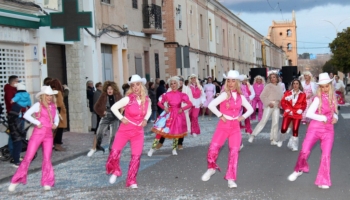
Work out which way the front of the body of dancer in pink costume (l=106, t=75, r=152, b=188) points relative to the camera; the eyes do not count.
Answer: toward the camera

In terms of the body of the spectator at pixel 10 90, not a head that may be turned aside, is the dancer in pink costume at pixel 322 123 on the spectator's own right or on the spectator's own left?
on the spectator's own right

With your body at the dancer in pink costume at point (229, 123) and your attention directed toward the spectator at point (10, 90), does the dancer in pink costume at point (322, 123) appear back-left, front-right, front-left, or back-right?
back-right

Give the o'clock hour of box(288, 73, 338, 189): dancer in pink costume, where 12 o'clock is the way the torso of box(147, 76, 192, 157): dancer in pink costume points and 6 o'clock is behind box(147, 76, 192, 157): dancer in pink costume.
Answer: box(288, 73, 338, 189): dancer in pink costume is roughly at 11 o'clock from box(147, 76, 192, 157): dancer in pink costume.

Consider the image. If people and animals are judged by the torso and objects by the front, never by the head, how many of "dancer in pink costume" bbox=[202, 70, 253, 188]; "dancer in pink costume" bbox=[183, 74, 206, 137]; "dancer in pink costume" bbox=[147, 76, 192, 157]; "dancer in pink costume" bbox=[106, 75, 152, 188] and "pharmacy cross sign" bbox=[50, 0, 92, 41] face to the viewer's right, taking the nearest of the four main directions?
0

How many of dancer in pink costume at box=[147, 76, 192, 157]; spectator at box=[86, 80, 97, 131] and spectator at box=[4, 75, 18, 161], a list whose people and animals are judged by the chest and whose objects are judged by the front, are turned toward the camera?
1

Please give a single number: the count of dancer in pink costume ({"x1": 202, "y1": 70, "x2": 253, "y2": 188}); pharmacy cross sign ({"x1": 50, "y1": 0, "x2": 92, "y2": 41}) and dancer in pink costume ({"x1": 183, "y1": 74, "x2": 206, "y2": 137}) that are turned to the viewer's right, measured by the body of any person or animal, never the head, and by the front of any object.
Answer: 0

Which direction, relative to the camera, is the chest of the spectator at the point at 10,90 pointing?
to the viewer's right

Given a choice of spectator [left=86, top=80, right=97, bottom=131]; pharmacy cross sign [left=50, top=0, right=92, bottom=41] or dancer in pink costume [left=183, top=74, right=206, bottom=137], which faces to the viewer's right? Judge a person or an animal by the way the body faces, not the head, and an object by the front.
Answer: the spectator

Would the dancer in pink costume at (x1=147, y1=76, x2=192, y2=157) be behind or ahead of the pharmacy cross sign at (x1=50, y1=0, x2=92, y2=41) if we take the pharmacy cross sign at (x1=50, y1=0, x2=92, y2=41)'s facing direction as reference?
ahead

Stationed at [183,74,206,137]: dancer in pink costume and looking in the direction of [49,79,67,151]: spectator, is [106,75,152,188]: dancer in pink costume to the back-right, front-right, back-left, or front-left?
front-left

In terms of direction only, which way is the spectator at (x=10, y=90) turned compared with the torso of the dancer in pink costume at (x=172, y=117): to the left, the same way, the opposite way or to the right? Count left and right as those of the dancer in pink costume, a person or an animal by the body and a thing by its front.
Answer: to the left

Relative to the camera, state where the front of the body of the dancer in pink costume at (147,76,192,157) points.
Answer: toward the camera

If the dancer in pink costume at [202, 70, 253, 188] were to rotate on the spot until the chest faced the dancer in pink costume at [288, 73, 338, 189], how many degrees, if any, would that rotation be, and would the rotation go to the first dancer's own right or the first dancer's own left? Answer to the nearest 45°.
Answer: approximately 90° to the first dancer's own left

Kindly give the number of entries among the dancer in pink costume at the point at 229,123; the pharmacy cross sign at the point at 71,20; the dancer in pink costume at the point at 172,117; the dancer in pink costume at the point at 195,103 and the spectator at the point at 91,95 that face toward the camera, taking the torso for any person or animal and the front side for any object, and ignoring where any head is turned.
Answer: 4
